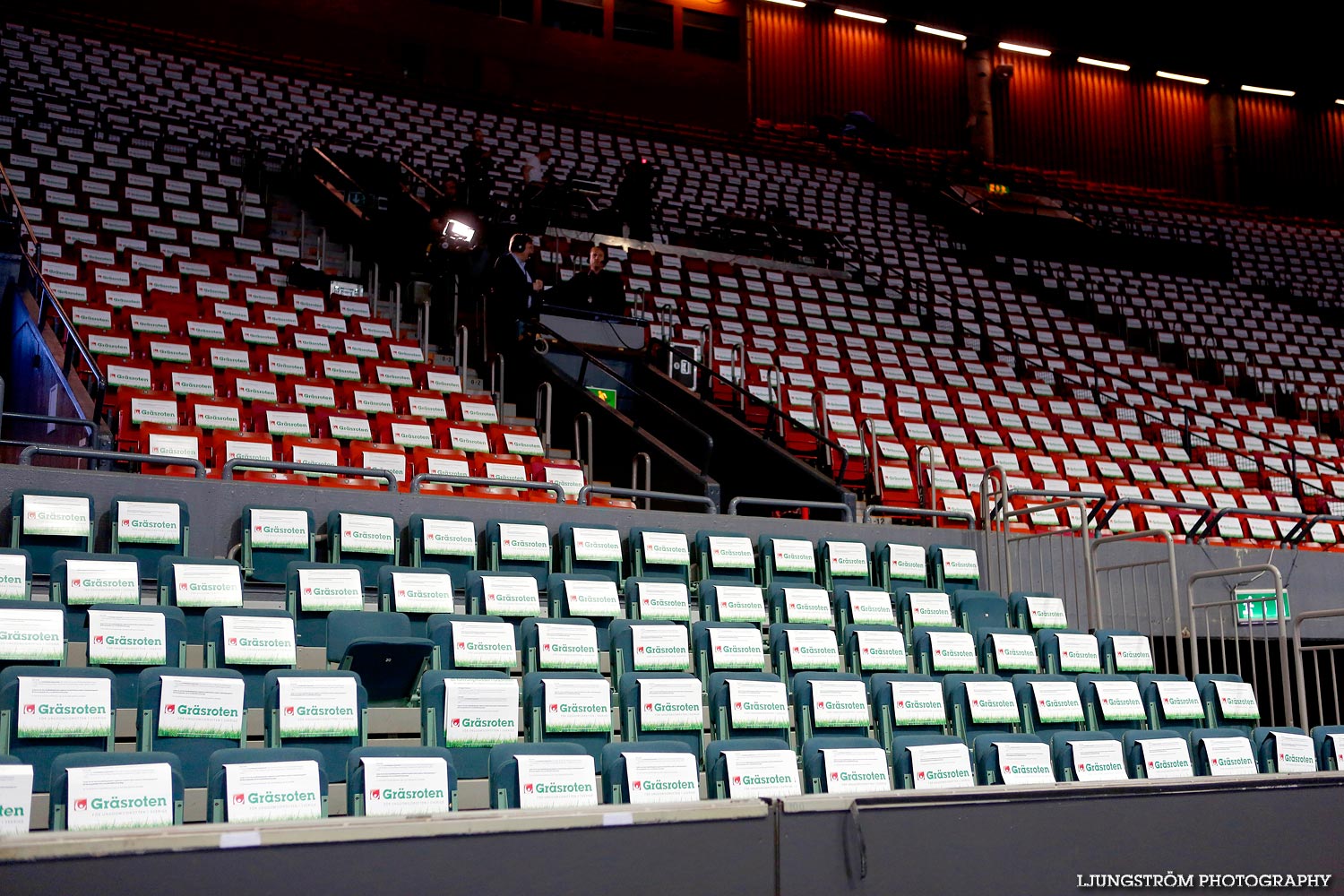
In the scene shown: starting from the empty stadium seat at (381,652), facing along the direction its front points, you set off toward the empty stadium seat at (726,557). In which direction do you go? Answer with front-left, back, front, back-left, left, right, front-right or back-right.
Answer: left

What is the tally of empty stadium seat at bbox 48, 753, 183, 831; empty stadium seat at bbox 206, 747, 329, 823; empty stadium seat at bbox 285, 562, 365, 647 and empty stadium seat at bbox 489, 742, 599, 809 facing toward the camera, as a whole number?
4

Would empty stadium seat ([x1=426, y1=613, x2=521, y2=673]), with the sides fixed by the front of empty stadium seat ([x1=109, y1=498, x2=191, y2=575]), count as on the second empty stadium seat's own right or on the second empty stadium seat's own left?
on the second empty stadium seat's own left

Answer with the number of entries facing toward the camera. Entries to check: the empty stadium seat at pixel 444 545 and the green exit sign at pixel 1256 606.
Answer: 2

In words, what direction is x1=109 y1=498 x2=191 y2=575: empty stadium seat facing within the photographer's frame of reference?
facing the viewer

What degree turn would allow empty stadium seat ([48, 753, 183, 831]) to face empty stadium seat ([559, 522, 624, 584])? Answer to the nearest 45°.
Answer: approximately 135° to its left

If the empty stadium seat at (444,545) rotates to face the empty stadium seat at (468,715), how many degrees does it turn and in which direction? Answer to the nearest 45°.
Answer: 0° — it already faces it

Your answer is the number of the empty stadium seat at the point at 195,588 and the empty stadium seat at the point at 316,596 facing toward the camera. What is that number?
2

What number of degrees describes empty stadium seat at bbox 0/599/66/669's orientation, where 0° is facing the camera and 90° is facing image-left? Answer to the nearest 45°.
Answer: approximately 0°

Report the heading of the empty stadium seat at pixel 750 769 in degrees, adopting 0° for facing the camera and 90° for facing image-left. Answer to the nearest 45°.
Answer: approximately 315°

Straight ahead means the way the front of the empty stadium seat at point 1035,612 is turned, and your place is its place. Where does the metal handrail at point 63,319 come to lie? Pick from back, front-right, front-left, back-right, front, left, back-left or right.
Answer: back-right

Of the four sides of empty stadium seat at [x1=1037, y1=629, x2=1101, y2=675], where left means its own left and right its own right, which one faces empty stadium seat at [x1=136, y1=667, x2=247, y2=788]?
right

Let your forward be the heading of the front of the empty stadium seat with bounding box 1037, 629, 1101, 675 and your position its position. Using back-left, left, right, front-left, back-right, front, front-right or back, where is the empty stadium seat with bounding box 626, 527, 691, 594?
back-right

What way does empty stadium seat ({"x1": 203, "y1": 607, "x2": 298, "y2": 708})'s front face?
toward the camera

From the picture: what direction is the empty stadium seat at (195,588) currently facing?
toward the camera

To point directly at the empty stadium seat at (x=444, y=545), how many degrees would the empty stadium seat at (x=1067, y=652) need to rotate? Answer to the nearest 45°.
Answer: approximately 135° to its right
